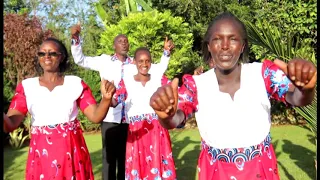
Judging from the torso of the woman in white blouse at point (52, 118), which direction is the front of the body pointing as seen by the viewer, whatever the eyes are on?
toward the camera

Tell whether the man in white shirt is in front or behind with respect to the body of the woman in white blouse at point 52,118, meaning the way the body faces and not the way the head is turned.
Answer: behind

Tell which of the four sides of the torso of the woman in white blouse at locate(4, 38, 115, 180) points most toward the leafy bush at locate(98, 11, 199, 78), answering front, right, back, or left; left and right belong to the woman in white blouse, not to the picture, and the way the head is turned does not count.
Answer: back
